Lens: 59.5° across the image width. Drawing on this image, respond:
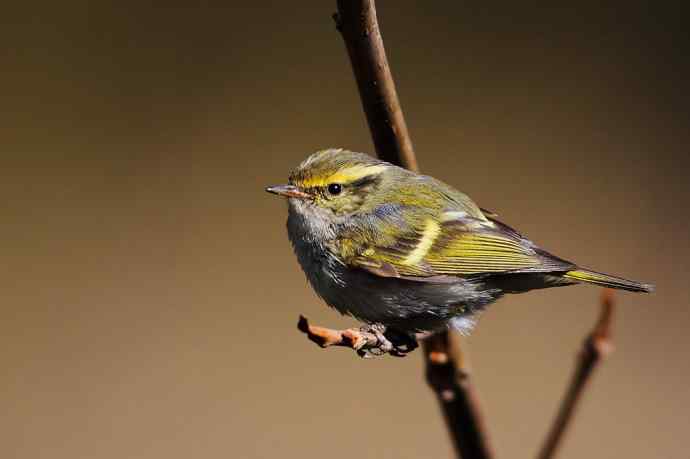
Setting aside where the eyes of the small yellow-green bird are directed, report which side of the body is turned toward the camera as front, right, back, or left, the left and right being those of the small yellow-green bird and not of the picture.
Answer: left
